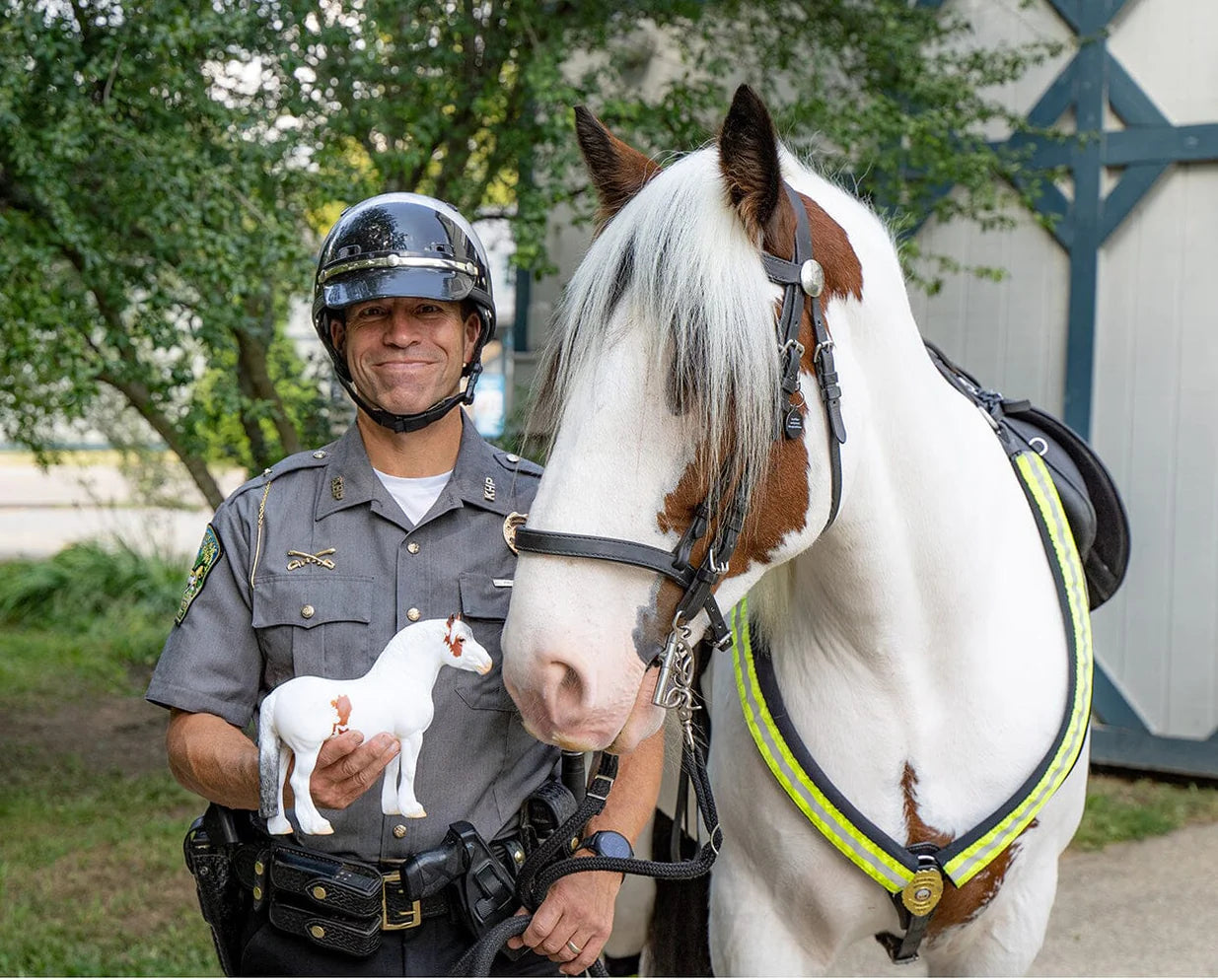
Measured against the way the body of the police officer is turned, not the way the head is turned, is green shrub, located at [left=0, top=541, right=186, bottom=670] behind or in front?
behind

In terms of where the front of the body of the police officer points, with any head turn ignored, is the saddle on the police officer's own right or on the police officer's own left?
on the police officer's own left

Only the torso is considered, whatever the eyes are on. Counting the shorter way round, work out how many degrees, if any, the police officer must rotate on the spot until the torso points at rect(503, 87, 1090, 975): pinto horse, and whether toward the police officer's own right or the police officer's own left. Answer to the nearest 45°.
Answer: approximately 90° to the police officer's own left

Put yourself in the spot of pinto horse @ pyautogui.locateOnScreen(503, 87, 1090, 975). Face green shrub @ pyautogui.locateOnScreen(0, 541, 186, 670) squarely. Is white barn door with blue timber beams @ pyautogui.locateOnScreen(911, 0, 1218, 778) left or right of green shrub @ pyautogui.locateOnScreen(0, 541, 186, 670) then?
right

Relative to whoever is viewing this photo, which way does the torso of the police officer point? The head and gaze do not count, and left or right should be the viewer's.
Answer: facing the viewer
